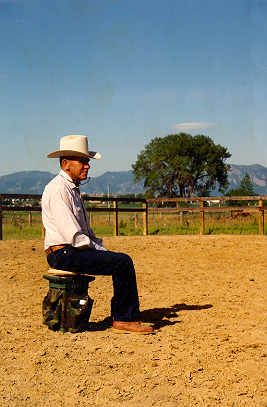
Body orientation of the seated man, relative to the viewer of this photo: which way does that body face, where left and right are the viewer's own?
facing to the right of the viewer

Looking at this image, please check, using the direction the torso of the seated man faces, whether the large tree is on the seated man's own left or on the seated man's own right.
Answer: on the seated man's own left
